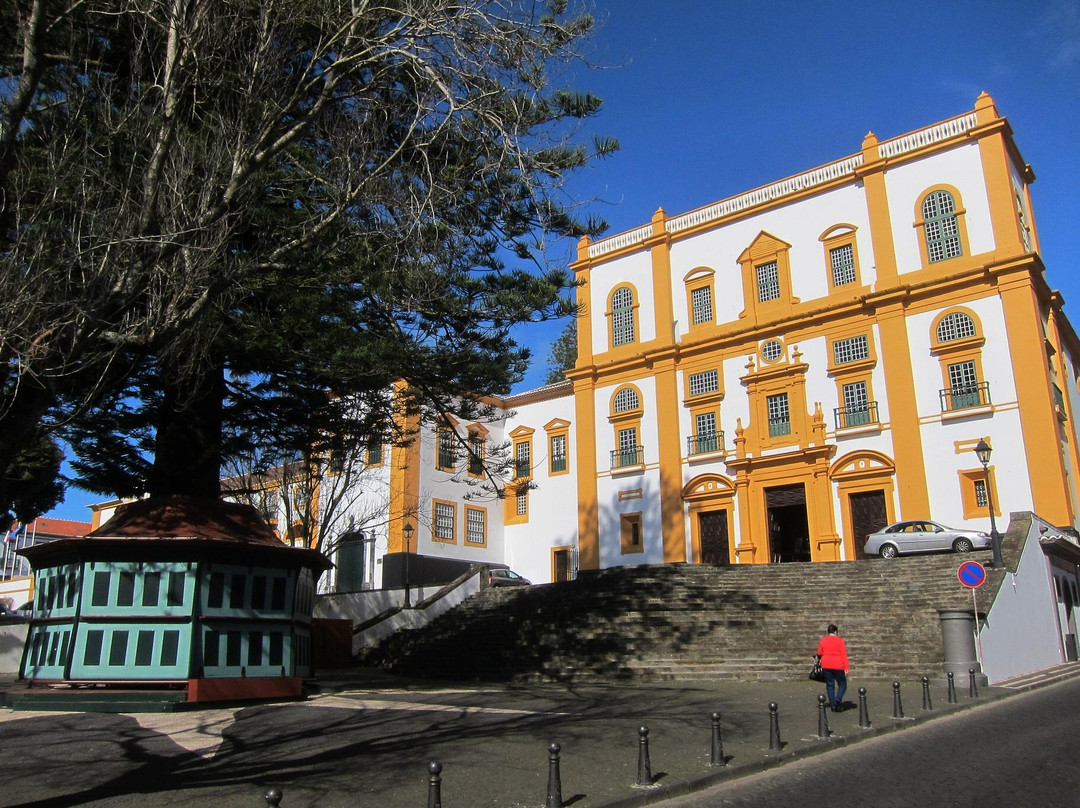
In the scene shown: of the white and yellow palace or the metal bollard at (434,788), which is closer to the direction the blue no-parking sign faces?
the metal bollard

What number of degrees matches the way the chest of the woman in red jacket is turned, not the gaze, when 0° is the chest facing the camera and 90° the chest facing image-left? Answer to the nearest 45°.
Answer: approximately 180°

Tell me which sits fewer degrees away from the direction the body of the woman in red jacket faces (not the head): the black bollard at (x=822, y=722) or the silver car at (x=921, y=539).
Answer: the silver car

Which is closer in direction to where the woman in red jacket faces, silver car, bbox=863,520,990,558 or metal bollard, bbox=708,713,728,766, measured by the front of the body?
the silver car

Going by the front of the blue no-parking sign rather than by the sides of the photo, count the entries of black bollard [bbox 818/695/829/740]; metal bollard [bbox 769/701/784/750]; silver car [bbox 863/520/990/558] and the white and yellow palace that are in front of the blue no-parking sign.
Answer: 2

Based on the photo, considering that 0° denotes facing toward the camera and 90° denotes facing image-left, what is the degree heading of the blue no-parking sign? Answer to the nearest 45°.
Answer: approximately 0°

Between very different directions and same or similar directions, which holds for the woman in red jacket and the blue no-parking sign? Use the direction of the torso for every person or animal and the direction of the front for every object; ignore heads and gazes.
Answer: very different directions

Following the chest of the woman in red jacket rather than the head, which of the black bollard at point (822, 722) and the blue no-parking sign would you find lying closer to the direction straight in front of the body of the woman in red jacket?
the blue no-parking sign

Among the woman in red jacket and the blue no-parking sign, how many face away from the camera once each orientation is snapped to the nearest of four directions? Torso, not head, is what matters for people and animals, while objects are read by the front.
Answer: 1

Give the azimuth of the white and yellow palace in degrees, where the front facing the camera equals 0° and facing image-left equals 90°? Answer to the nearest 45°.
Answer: approximately 45°

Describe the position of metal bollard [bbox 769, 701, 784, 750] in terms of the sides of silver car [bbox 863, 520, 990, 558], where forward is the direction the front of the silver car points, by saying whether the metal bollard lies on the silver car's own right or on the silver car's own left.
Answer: on the silver car's own right

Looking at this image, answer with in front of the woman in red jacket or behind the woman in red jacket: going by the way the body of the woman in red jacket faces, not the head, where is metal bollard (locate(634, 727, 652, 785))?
behind

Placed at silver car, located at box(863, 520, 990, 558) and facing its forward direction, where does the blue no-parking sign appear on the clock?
The blue no-parking sign is roughly at 3 o'clock from the silver car.

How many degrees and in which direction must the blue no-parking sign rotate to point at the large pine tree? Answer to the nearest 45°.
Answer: approximately 45° to its right
